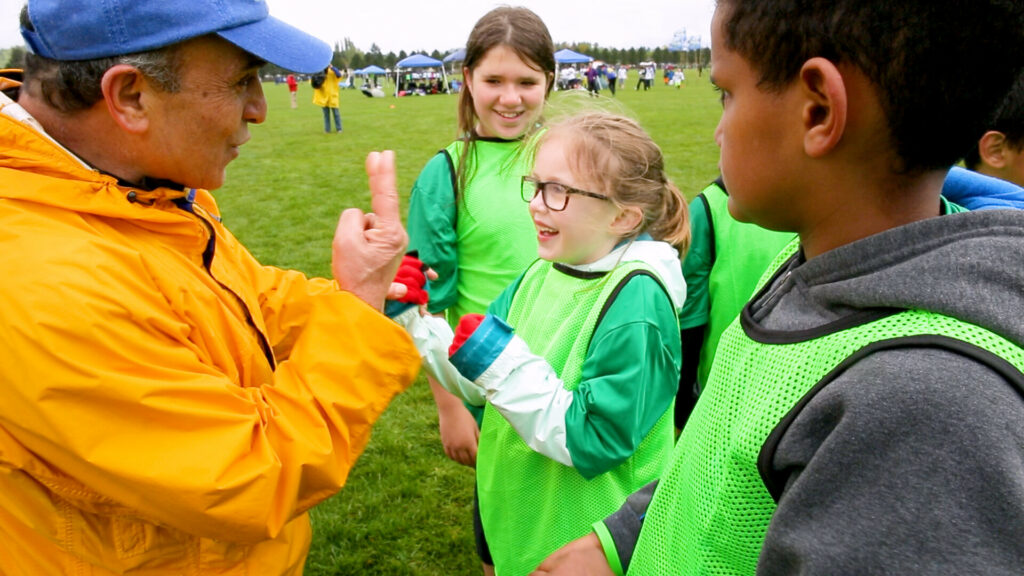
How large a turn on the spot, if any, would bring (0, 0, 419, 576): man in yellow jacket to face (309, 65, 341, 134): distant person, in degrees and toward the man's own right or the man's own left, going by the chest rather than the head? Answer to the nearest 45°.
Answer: approximately 90° to the man's own left

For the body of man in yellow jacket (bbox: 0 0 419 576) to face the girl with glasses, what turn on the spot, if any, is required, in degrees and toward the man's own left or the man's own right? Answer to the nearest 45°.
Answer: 0° — they already face them

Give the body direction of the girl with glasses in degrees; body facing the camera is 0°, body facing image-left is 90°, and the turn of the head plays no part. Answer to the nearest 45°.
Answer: approximately 45°

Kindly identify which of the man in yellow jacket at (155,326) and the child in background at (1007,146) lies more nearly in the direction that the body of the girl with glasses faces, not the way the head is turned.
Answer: the man in yellow jacket

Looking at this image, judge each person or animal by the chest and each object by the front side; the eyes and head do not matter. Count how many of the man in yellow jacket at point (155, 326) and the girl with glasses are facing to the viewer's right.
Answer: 1

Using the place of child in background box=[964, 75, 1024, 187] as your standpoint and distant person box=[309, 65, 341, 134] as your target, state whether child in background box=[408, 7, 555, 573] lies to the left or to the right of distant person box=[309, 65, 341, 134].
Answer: left

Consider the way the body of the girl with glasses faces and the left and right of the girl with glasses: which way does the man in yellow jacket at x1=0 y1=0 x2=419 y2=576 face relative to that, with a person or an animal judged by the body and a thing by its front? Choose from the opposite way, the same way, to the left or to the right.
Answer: the opposite way

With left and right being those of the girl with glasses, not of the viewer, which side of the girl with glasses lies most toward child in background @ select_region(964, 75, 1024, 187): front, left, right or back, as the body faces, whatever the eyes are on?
back

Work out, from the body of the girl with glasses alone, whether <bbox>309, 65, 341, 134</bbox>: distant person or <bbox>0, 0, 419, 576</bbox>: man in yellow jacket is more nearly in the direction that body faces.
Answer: the man in yellow jacket

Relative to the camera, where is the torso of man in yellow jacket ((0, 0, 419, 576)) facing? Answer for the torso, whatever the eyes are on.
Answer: to the viewer's right

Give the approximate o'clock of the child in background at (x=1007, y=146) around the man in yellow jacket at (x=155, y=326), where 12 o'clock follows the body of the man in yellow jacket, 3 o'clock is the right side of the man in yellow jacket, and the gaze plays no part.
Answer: The child in background is roughly at 12 o'clock from the man in yellow jacket.

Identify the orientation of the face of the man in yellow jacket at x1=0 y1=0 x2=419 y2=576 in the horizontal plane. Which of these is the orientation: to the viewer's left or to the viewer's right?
to the viewer's right

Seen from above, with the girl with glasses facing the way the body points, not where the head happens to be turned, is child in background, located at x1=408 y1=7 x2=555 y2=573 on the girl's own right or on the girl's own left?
on the girl's own right
